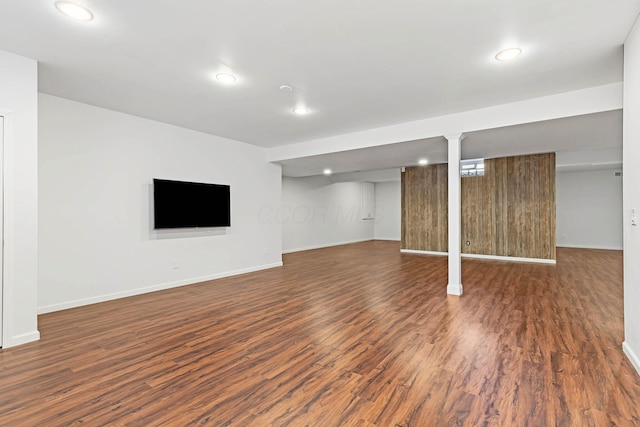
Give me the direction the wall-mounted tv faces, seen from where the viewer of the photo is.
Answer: facing the viewer and to the right of the viewer

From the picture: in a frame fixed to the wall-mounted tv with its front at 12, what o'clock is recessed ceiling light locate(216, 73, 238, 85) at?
The recessed ceiling light is roughly at 1 o'clock from the wall-mounted tv.

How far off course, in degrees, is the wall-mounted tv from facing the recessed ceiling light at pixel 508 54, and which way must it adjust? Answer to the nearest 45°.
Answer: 0° — it already faces it

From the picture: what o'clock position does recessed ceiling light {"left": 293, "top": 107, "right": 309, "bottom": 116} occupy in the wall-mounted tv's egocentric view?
The recessed ceiling light is roughly at 12 o'clock from the wall-mounted tv.

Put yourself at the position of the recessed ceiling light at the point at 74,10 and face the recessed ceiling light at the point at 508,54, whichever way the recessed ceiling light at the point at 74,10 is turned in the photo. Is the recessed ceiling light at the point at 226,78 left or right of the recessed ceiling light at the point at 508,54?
left

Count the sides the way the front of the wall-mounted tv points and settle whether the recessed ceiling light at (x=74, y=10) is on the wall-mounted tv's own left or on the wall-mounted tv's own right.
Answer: on the wall-mounted tv's own right
